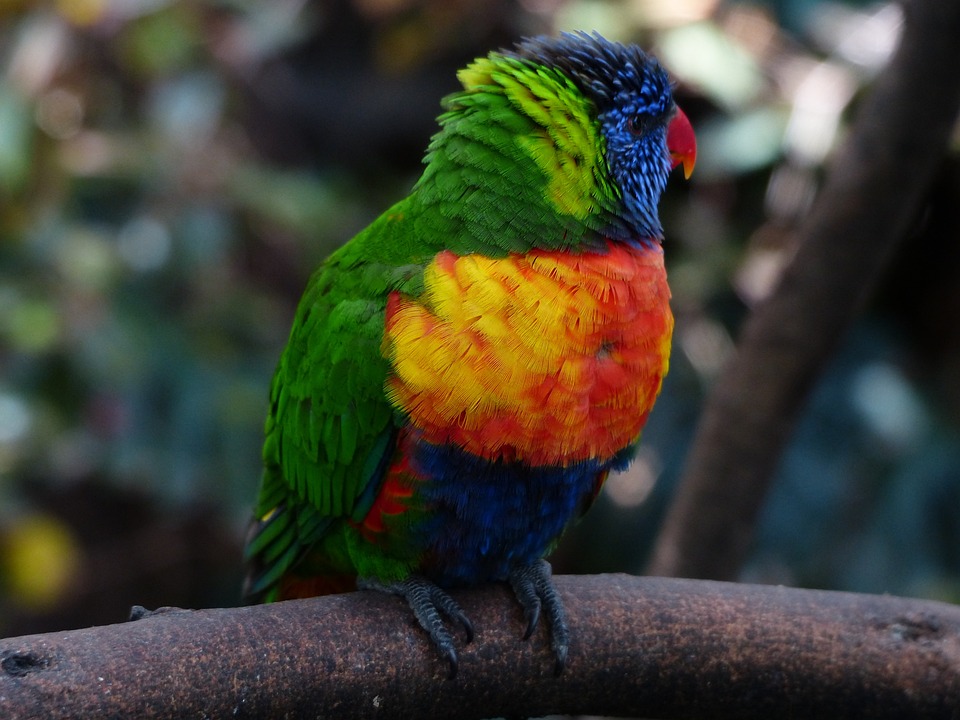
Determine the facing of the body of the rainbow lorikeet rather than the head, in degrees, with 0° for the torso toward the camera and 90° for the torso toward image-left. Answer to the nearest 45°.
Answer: approximately 315°

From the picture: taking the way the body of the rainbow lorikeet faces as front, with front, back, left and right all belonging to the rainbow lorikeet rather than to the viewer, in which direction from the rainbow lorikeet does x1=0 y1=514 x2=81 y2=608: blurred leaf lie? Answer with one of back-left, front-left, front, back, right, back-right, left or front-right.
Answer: back

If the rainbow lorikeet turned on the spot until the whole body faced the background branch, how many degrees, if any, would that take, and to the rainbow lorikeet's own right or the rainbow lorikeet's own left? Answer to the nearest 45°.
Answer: approximately 90° to the rainbow lorikeet's own left

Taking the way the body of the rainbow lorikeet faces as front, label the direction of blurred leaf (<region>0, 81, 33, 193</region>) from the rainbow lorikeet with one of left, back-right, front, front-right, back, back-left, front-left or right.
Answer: back
